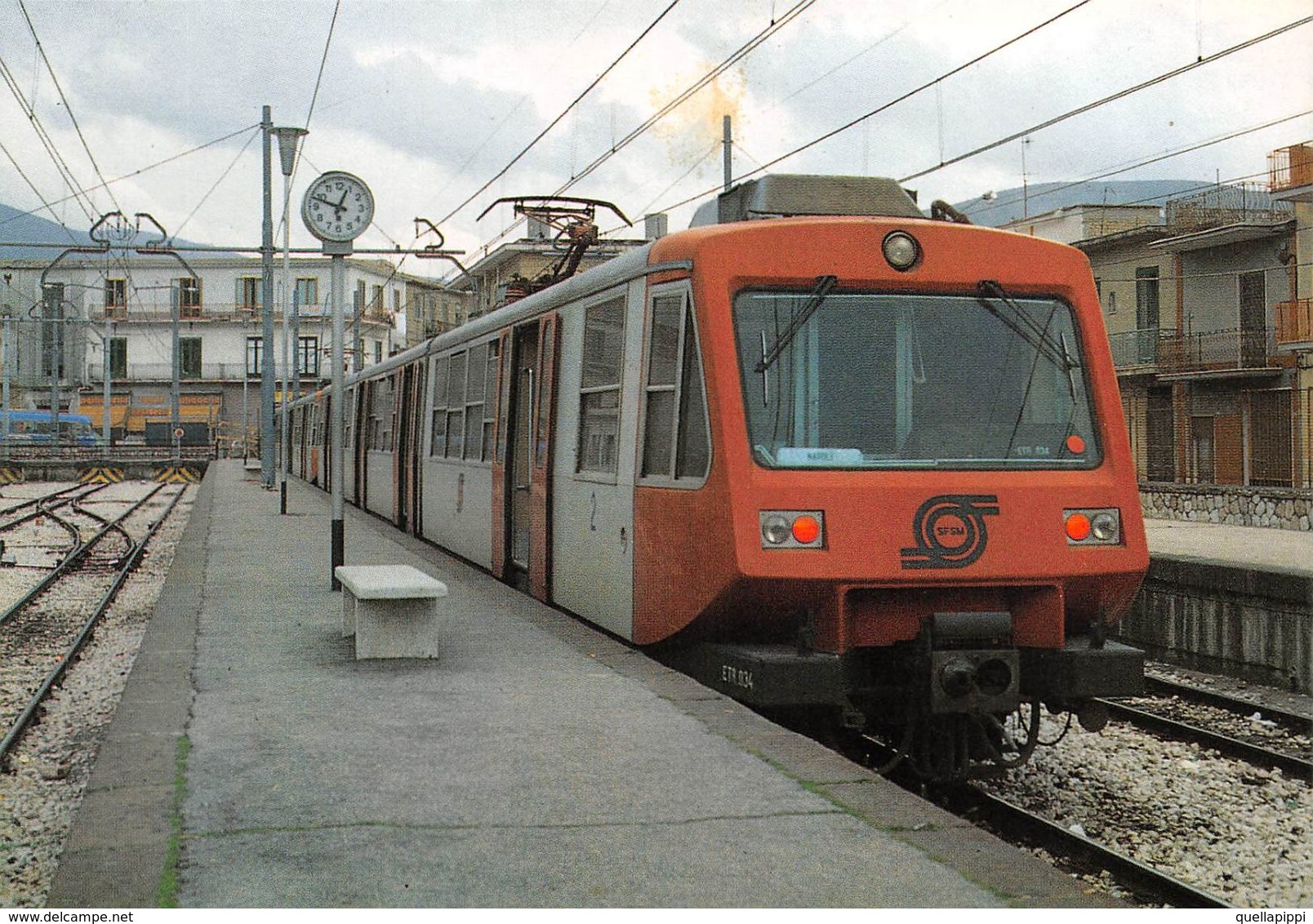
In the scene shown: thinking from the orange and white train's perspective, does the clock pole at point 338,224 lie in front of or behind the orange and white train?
behind

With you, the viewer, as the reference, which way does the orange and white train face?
facing the viewer and to the right of the viewer

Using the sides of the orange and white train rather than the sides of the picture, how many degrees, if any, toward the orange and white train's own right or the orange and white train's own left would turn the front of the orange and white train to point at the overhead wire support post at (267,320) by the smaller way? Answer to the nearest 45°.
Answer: approximately 180°

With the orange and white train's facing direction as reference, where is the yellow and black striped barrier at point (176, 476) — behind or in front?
behind

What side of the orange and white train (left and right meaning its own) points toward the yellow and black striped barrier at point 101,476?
back

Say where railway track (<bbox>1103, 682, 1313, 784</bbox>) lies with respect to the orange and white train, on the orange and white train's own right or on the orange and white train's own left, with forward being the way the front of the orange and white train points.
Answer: on the orange and white train's own left
